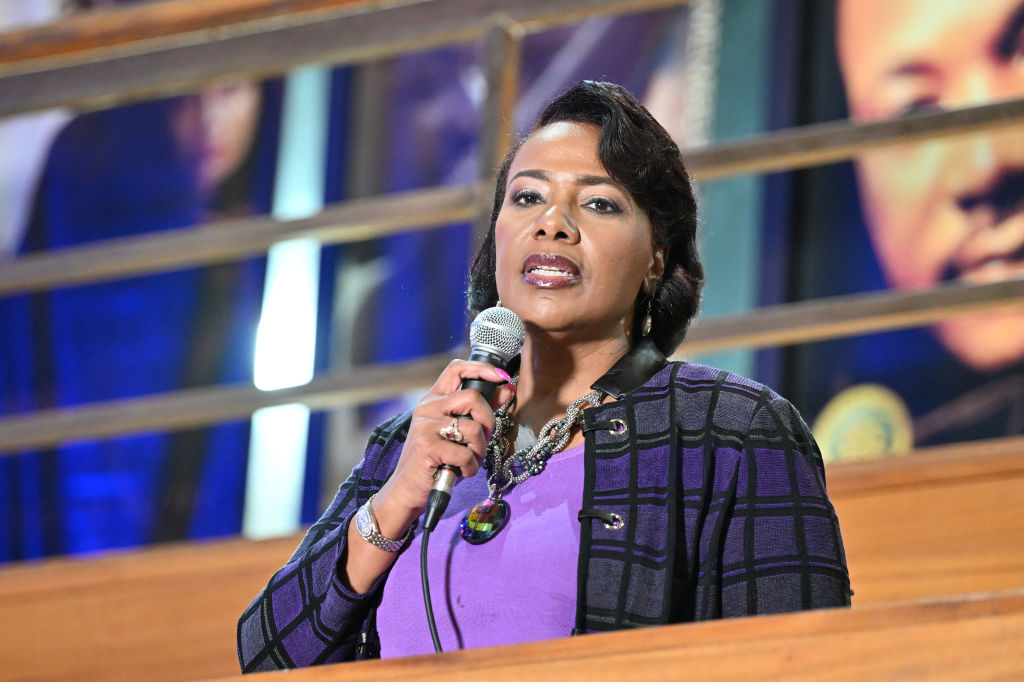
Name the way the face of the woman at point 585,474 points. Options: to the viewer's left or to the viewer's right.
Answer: to the viewer's left

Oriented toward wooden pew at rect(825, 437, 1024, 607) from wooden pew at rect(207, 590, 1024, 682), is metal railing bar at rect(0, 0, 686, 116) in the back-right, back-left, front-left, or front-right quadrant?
front-left

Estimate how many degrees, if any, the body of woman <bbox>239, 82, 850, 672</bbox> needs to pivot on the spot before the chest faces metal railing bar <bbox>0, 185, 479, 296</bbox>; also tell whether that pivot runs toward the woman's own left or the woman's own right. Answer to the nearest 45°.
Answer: approximately 90° to the woman's own right

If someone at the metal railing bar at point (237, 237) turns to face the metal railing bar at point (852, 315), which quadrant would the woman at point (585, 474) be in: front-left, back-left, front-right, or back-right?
front-right

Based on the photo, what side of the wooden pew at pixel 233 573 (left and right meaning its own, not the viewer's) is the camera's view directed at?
front

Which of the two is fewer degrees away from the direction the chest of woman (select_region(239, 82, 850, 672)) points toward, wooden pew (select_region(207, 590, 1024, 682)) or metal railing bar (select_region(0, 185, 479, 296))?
the wooden pew

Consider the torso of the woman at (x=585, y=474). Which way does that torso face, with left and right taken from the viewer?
facing the viewer and to the left of the viewer

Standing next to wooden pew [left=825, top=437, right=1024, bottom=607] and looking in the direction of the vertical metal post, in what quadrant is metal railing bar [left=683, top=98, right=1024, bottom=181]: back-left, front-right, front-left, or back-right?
front-right

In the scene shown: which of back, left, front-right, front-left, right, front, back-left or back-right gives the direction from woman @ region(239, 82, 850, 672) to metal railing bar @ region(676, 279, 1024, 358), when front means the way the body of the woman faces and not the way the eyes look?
back

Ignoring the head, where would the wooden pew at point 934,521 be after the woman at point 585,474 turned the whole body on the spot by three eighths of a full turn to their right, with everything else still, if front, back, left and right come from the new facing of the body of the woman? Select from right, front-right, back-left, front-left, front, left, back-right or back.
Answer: front-right

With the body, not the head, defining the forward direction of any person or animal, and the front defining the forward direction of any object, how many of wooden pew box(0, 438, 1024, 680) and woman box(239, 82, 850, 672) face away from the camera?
0
